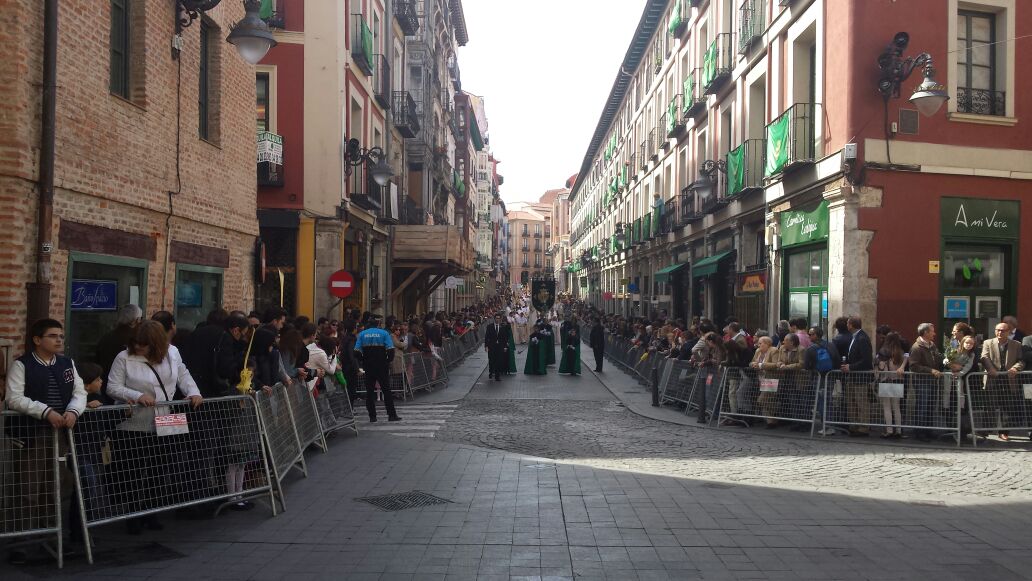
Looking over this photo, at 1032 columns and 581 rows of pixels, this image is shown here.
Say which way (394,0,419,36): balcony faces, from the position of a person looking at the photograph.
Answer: facing to the right of the viewer

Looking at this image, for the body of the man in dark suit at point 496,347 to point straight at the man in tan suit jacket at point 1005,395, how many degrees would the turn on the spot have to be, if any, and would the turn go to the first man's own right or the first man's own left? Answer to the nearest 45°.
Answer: approximately 45° to the first man's own left

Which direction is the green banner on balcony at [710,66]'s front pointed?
to the viewer's left

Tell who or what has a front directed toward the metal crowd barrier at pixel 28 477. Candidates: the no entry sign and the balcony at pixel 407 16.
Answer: the no entry sign

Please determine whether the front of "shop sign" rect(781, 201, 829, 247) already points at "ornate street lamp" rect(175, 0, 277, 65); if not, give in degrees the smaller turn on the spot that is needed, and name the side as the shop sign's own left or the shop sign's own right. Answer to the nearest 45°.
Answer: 0° — it already faces it

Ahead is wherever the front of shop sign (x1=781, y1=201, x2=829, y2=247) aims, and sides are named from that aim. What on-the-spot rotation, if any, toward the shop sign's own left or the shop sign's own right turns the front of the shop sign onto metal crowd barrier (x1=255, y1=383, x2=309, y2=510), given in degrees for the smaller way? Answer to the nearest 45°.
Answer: approximately 45° to the shop sign's own left

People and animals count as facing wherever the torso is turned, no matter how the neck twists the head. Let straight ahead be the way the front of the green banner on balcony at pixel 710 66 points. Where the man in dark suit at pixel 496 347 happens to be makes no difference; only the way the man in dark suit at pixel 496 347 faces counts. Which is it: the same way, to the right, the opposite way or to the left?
to the left
